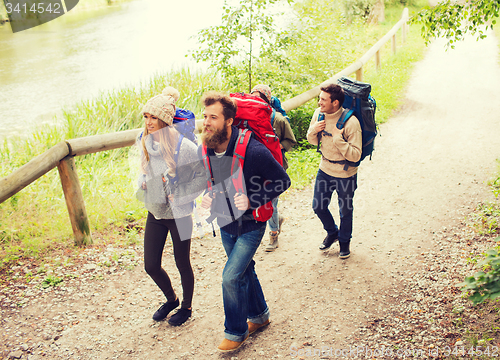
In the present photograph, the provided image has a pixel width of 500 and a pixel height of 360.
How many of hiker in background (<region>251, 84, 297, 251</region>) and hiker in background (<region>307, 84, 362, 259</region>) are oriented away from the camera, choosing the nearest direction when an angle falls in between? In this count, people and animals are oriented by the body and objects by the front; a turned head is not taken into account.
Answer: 0

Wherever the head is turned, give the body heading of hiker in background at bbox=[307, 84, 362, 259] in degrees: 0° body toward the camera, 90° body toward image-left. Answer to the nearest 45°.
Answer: approximately 45°

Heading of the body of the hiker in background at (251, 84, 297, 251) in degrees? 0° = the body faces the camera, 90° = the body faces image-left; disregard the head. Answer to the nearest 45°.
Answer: approximately 45°

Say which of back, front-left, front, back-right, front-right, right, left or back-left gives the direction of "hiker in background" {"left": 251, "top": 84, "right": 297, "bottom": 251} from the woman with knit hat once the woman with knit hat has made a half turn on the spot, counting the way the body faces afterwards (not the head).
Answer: front

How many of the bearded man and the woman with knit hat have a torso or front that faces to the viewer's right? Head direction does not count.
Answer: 0

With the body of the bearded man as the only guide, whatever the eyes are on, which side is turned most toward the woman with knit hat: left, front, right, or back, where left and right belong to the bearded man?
right

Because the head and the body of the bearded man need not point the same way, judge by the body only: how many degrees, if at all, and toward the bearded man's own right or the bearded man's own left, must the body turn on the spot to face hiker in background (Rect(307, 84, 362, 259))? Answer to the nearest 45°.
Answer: approximately 180°

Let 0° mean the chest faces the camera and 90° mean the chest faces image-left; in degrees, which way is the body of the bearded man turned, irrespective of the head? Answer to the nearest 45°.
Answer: approximately 45°

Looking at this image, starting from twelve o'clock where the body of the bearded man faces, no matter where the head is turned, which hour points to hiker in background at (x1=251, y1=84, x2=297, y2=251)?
The hiker in background is roughly at 5 o'clock from the bearded man.

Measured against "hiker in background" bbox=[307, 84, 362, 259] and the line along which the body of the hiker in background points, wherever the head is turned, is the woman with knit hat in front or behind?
in front

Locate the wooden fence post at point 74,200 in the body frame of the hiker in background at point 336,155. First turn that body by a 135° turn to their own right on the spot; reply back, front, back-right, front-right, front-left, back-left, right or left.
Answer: left

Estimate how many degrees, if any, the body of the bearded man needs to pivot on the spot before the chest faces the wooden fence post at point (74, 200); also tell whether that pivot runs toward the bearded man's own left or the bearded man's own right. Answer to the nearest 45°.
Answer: approximately 90° to the bearded man's own right

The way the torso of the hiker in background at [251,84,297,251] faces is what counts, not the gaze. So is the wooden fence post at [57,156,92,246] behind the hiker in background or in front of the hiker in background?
in front
